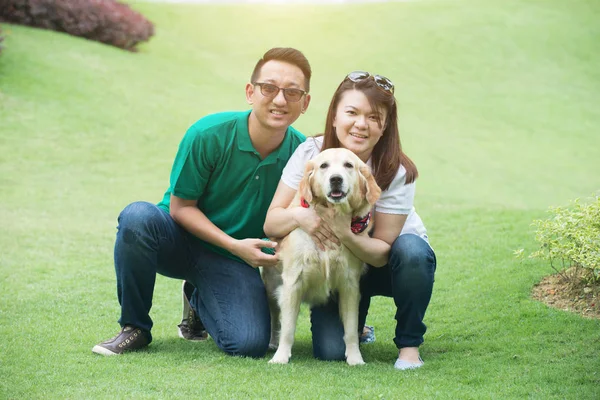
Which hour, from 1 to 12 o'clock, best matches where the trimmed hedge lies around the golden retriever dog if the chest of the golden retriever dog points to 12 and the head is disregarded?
The trimmed hedge is roughly at 5 o'clock from the golden retriever dog.

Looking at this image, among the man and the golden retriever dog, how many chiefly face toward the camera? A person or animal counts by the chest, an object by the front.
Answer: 2

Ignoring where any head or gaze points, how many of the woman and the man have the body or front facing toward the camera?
2

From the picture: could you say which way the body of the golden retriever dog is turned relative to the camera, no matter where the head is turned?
toward the camera

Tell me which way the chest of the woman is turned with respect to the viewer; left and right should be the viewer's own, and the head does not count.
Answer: facing the viewer

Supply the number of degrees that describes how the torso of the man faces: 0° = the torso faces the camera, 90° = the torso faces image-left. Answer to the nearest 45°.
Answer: approximately 0°

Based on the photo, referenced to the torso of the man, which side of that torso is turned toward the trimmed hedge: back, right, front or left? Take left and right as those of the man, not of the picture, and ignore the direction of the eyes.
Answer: back

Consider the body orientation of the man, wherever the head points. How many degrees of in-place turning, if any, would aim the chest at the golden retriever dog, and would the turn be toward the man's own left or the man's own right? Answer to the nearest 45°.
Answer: approximately 45° to the man's own left

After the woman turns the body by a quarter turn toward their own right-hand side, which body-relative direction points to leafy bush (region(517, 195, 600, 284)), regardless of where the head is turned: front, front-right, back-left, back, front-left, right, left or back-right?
back-right

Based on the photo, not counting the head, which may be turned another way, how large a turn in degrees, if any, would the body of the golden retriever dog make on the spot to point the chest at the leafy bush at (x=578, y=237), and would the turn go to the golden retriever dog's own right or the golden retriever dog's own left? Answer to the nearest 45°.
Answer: approximately 135° to the golden retriever dog's own left
